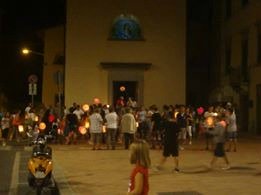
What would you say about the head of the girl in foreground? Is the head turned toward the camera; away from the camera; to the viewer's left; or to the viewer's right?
away from the camera

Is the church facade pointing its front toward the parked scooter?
yes

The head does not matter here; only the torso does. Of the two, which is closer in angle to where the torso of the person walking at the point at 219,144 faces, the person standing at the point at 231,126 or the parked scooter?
the parked scooter

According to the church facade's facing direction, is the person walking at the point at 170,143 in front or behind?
in front

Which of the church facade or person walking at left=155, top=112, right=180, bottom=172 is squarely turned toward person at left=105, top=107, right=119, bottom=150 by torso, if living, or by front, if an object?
the church facade

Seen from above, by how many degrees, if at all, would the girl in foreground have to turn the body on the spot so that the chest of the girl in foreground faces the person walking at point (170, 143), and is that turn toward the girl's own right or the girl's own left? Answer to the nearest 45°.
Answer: approximately 45° to the girl's own right
